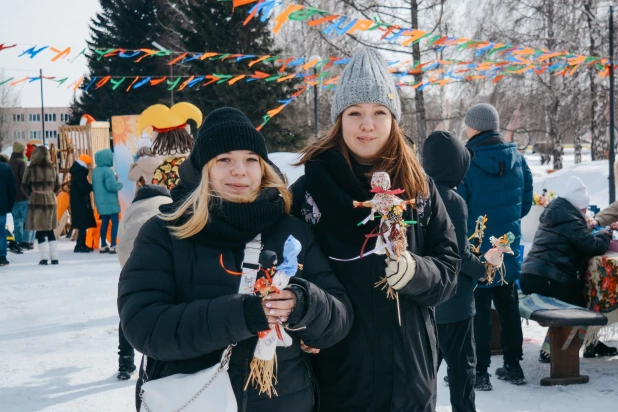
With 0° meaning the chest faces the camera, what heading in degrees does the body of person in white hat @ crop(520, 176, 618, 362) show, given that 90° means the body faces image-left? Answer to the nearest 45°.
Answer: approximately 225°

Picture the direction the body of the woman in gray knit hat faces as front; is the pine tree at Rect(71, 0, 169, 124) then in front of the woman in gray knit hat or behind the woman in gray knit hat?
behind

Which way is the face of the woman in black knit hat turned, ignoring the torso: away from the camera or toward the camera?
toward the camera

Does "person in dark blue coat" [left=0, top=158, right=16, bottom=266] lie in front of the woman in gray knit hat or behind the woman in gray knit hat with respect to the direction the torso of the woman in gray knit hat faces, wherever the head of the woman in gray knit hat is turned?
behind

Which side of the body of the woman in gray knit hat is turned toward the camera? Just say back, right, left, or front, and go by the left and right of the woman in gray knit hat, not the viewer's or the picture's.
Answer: front
